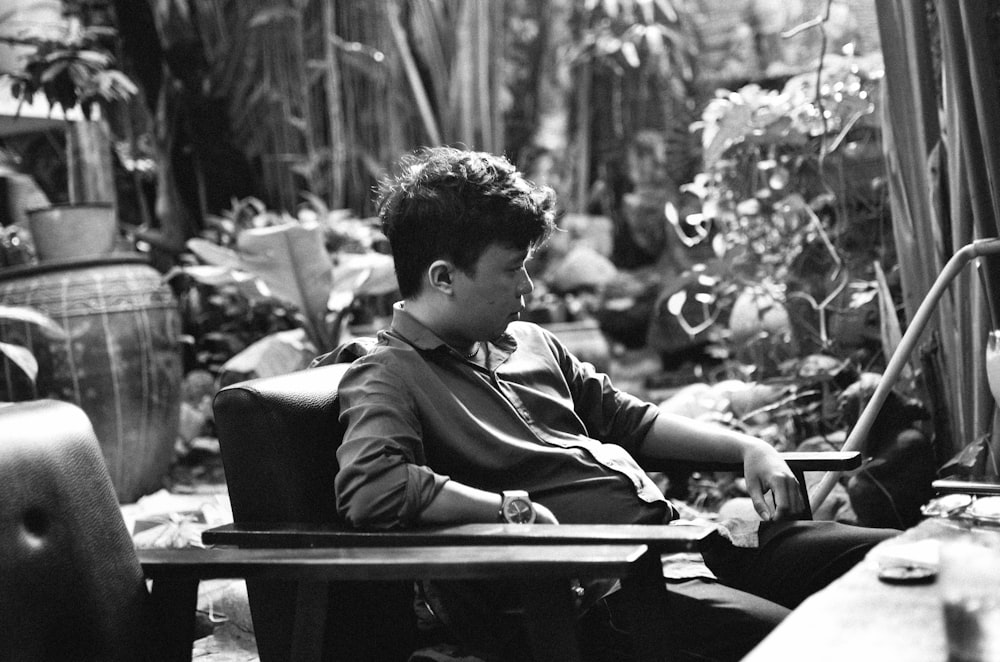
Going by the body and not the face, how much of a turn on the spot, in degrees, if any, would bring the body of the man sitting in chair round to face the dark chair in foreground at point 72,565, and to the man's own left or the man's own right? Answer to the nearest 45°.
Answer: approximately 90° to the man's own right

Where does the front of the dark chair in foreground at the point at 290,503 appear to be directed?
to the viewer's right

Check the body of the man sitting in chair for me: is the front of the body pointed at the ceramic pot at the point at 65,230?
no

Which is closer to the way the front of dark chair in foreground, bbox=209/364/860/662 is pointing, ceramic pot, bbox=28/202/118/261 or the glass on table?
the glass on table

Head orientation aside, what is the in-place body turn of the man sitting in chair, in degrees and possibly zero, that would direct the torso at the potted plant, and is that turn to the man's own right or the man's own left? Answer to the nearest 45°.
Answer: approximately 180°

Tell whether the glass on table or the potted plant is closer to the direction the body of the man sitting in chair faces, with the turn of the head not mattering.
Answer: the glass on table

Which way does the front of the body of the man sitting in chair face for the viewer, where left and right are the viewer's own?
facing the viewer and to the right of the viewer

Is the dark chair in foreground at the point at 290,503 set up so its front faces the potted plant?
no

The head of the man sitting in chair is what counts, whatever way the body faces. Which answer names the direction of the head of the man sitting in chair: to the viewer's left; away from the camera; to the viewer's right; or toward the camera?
to the viewer's right
